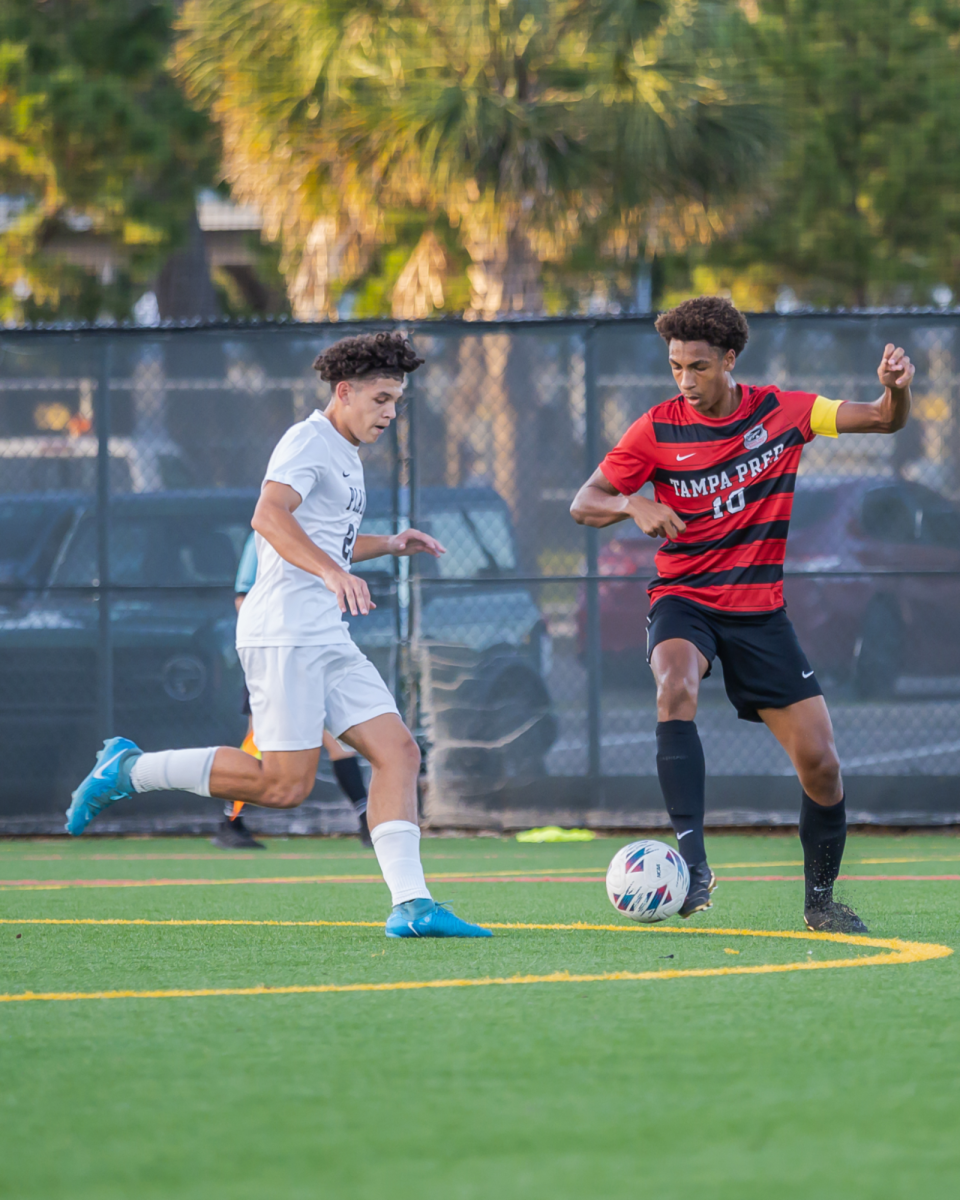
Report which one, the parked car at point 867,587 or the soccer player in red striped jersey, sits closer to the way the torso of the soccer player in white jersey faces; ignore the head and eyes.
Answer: the soccer player in red striped jersey

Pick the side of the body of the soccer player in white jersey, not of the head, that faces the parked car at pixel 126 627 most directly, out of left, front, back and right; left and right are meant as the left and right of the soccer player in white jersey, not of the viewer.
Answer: left

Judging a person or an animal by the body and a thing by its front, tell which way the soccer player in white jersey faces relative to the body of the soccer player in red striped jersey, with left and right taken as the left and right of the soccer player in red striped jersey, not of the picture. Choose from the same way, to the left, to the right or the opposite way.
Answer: to the left

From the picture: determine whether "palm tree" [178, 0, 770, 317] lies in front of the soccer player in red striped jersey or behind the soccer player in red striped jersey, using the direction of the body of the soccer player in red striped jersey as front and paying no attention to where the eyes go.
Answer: behind

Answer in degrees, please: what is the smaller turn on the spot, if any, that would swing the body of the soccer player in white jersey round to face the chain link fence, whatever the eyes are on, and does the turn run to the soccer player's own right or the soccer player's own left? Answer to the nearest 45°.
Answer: approximately 90° to the soccer player's own left

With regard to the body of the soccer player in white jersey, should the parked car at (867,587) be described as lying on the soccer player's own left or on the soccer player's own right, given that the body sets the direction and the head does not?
on the soccer player's own left

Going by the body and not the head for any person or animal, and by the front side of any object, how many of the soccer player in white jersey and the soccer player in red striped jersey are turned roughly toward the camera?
1

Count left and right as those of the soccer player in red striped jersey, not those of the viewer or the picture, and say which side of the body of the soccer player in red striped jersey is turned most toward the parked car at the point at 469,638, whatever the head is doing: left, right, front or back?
back

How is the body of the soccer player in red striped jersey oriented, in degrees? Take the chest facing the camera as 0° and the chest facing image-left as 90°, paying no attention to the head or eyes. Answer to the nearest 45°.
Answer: approximately 0°

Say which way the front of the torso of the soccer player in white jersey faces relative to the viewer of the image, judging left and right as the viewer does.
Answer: facing to the right of the viewer
